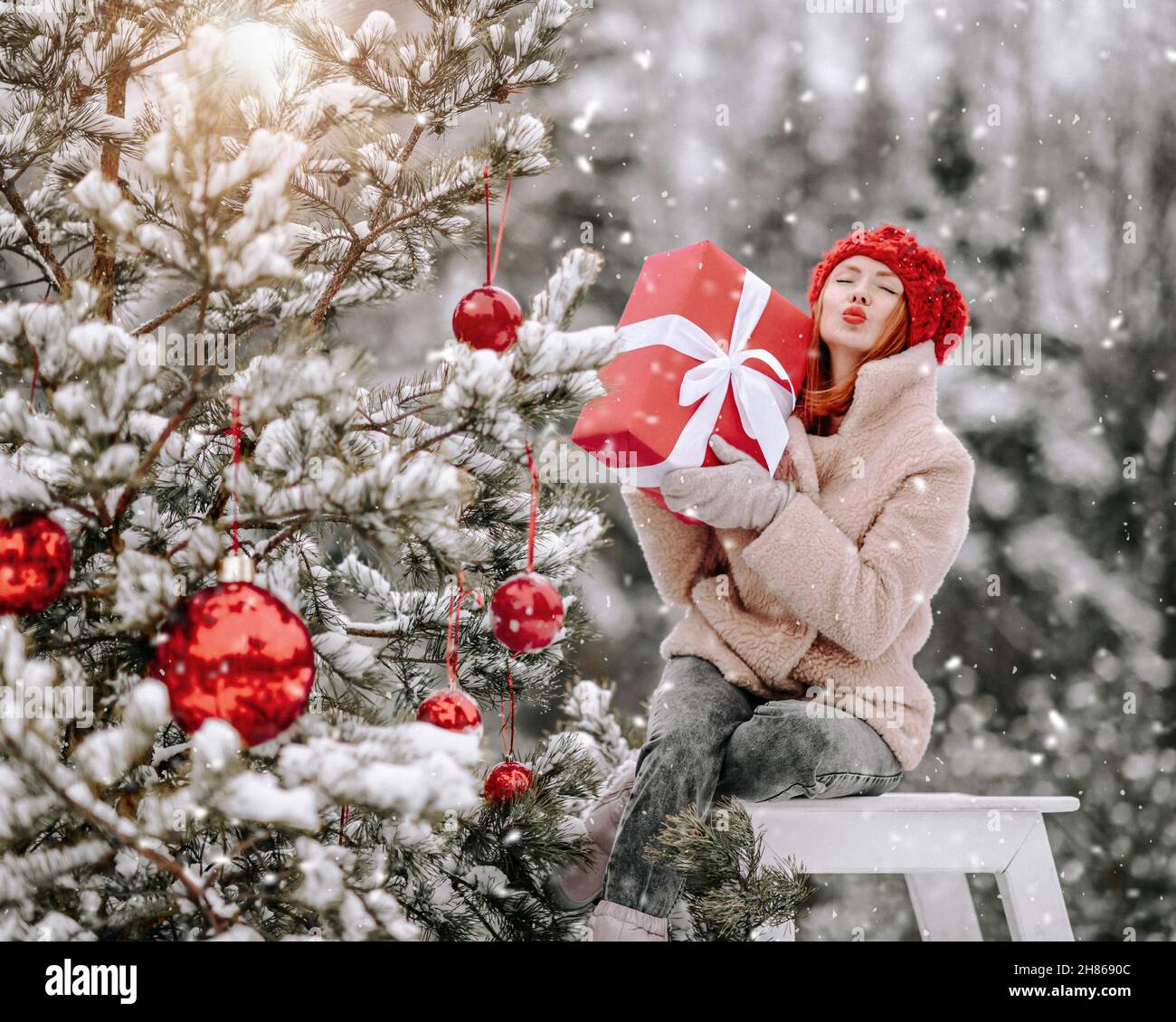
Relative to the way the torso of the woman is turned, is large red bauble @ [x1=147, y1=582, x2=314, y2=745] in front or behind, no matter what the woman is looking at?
in front

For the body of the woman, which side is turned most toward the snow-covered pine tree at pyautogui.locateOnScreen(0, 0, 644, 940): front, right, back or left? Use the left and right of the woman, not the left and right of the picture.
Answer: front

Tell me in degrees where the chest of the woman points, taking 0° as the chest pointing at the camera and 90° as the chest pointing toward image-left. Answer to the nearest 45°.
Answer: approximately 45°
